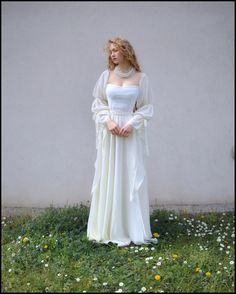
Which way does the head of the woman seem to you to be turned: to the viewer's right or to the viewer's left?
to the viewer's left

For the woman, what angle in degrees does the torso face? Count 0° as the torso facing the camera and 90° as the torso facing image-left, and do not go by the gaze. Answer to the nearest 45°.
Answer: approximately 0°

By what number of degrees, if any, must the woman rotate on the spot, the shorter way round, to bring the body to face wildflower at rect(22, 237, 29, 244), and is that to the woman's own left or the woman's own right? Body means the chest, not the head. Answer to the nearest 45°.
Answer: approximately 90° to the woman's own right
